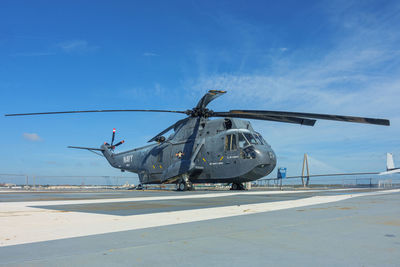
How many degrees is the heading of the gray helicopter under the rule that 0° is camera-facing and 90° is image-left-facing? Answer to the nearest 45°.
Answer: approximately 315°
